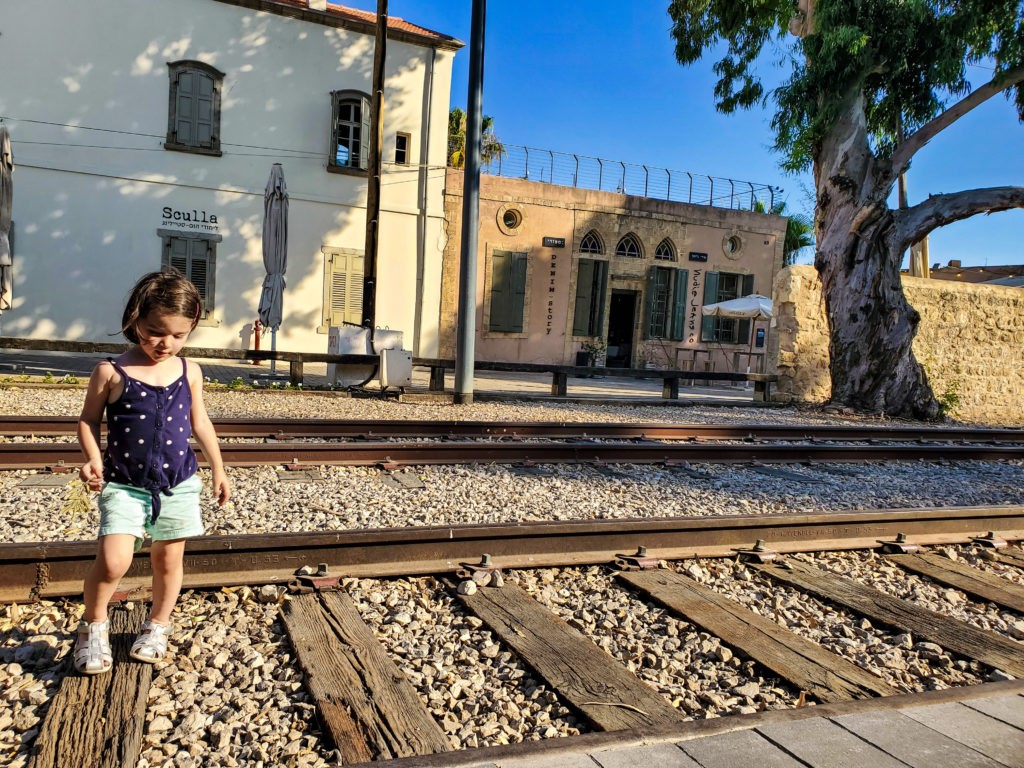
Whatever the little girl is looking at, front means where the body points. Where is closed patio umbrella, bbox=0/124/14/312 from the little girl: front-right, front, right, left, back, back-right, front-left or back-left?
back

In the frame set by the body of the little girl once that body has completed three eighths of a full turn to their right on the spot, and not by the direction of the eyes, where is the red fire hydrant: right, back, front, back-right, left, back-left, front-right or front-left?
front-right

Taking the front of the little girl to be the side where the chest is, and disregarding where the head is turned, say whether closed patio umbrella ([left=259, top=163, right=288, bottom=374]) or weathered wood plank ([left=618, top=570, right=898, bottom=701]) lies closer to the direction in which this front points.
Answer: the weathered wood plank

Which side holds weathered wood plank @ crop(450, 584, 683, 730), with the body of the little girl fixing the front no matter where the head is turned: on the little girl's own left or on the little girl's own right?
on the little girl's own left

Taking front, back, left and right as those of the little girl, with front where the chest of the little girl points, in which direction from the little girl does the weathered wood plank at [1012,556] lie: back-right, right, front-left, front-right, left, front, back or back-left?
left

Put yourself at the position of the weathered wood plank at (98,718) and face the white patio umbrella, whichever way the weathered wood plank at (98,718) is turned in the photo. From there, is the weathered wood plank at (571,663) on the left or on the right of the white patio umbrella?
right

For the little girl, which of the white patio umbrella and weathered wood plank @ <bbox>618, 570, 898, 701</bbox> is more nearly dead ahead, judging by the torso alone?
the weathered wood plank

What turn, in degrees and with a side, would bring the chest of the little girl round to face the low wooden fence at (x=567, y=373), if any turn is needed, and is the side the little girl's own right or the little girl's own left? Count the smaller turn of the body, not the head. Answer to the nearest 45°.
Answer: approximately 135° to the little girl's own left

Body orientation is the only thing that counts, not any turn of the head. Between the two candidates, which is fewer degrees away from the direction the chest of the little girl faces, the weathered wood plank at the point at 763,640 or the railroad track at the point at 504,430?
the weathered wood plank

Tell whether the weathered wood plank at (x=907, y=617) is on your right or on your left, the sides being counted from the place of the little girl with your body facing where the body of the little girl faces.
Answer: on your left

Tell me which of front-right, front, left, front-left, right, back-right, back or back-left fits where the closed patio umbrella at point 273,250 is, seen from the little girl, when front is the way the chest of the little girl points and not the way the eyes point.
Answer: back

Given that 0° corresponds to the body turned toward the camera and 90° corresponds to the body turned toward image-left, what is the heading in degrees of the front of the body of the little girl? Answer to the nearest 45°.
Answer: approximately 0°

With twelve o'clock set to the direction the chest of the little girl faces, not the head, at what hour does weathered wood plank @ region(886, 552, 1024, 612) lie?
The weathered wood plank is roughly at 9 o'clock from the little girl.

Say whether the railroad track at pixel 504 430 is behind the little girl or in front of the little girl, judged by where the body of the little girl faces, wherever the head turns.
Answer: behind
